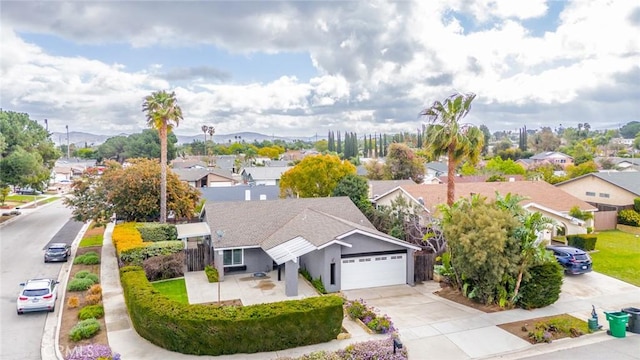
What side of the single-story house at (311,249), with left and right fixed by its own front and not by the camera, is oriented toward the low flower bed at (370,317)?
front

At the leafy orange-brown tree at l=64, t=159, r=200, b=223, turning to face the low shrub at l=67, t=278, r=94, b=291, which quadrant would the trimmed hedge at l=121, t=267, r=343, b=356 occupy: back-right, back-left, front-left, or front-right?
front-left

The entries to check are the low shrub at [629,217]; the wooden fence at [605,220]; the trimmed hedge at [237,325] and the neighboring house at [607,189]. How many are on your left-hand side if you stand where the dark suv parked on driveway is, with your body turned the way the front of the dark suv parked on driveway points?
1

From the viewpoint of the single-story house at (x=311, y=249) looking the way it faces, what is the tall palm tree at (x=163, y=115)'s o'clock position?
The tall palm tree is roughly at 6 o'clock from the single-story house.

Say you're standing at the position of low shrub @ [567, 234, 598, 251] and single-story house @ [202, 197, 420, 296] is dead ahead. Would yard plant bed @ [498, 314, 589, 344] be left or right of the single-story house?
left

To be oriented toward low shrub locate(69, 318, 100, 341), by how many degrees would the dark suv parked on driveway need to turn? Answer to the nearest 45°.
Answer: approximately 90° to its left

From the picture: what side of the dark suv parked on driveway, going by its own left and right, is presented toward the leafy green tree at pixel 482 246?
left

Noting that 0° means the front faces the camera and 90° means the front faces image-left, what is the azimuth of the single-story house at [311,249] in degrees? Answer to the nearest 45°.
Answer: approximately 315°

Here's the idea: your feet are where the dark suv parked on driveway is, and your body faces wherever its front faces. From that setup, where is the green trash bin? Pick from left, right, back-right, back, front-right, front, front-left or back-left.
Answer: back-left

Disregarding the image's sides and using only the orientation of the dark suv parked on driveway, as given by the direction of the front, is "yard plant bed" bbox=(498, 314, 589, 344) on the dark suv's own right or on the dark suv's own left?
on the dark suv's own left

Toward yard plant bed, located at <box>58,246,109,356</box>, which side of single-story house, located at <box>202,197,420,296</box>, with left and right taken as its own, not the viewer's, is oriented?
right

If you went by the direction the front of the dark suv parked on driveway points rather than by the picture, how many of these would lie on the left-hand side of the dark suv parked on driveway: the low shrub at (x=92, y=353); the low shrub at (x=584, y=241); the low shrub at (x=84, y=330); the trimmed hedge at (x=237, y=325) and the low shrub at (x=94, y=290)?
4

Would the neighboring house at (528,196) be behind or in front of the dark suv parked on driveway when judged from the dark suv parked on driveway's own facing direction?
in front

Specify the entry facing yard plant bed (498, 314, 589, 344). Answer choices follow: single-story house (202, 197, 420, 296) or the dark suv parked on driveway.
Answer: the single-story house

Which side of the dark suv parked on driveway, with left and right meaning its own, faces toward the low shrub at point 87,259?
left
